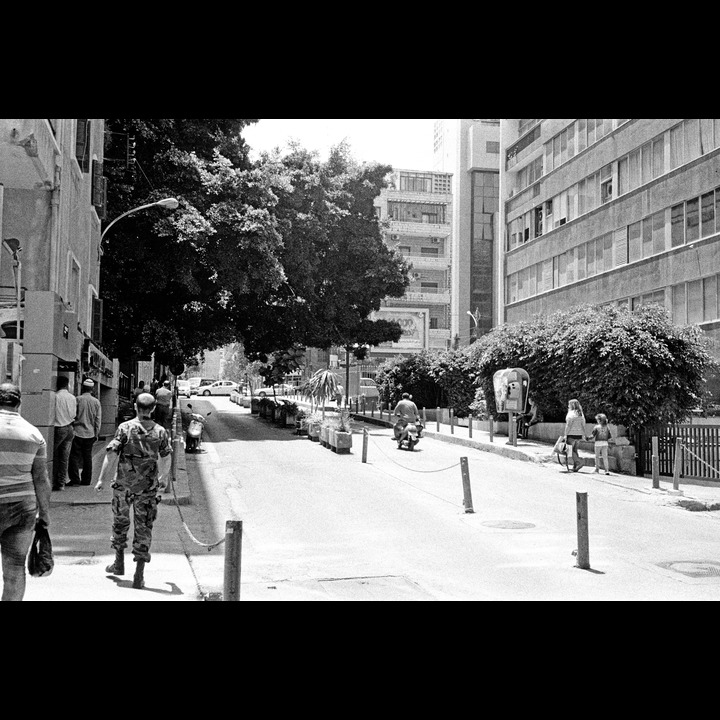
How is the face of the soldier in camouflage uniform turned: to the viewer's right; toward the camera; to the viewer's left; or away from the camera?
away from the camera

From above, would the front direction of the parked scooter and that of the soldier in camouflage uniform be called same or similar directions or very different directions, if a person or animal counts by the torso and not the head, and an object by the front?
very different directions

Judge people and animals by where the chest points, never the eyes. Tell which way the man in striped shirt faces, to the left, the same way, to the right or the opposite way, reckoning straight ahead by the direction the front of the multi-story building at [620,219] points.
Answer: to the right

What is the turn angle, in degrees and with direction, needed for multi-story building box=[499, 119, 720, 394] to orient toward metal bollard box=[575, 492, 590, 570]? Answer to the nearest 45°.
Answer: approximately 45° to its left

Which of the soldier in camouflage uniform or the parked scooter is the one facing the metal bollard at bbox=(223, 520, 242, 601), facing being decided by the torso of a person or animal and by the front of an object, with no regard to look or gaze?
the parked scooter

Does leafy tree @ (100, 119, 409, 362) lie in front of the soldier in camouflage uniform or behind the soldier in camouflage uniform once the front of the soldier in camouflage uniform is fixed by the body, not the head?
in front

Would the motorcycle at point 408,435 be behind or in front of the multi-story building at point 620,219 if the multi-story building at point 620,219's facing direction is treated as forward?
in front

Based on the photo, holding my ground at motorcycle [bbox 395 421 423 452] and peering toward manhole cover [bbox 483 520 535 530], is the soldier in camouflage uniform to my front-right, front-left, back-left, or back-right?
front-right

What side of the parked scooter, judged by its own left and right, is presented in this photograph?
front

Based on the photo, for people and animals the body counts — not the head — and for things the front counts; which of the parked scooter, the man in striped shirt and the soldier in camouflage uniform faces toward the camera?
the parked scooter

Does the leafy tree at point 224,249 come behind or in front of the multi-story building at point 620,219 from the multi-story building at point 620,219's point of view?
in front

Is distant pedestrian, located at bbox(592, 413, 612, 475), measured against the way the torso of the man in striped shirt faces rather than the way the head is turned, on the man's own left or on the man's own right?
on the man's own right

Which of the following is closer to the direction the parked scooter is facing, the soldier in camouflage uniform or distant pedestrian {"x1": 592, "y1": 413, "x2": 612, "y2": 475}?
the soldier in camouflage uniform

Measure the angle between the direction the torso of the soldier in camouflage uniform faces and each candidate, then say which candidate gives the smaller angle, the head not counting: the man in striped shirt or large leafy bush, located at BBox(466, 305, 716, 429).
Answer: the large leafy bush

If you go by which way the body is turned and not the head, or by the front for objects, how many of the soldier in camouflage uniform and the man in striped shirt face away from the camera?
2

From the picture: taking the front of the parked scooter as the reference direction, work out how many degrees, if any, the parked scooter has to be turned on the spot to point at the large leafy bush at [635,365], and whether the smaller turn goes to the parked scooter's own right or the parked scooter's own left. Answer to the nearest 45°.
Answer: approximately 90° to the parked scooter's own left

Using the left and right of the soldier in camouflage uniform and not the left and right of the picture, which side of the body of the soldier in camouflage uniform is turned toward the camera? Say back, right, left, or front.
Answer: back
